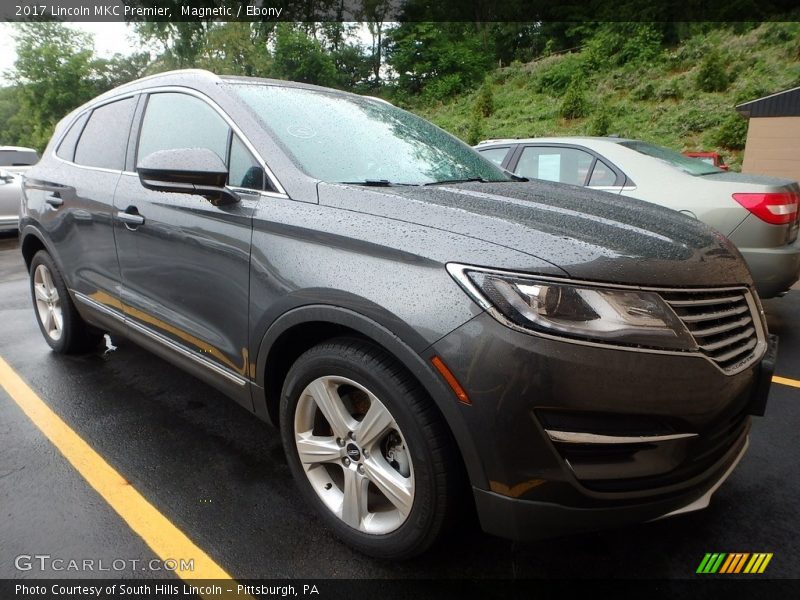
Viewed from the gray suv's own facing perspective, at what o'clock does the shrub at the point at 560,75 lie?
The shrub is roughly at 8 o'clock from the gray suv.

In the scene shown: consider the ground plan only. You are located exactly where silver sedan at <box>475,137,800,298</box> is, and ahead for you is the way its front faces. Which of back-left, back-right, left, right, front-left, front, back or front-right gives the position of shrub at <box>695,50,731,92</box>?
front-right

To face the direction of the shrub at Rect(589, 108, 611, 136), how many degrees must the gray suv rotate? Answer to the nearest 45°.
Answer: approximately 135° to its left

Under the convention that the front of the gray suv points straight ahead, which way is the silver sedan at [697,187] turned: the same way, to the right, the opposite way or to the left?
the opposite way

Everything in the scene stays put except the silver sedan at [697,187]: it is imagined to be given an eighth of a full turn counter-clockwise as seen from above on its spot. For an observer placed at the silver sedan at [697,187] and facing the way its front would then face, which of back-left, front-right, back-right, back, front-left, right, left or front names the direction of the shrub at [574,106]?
right

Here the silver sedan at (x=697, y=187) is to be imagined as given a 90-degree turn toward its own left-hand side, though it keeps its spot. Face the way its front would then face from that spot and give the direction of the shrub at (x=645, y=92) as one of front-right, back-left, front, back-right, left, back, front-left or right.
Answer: back-right

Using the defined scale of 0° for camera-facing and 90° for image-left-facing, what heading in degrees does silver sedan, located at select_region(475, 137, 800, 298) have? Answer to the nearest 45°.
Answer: approximately 135°

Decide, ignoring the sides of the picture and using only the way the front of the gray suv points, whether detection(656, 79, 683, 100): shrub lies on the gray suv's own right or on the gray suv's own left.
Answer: on the gray suv's own left

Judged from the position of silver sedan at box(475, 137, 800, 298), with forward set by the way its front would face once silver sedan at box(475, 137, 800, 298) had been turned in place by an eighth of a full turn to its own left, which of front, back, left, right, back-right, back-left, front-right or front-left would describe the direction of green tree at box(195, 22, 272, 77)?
front-right

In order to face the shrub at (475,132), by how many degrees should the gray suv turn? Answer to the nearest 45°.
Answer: approximately 135° to its left

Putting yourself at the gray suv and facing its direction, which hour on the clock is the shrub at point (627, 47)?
The shrub is roughly at 8 o'clock from the gray suv.

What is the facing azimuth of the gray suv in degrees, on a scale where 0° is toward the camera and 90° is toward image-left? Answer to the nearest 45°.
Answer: approximately 315°

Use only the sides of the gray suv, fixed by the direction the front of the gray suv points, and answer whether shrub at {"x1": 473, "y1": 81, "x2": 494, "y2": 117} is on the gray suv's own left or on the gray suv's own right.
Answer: on the gray suv's own left

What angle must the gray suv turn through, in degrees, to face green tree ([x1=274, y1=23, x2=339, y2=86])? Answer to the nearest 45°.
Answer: approximately 135° to its left
